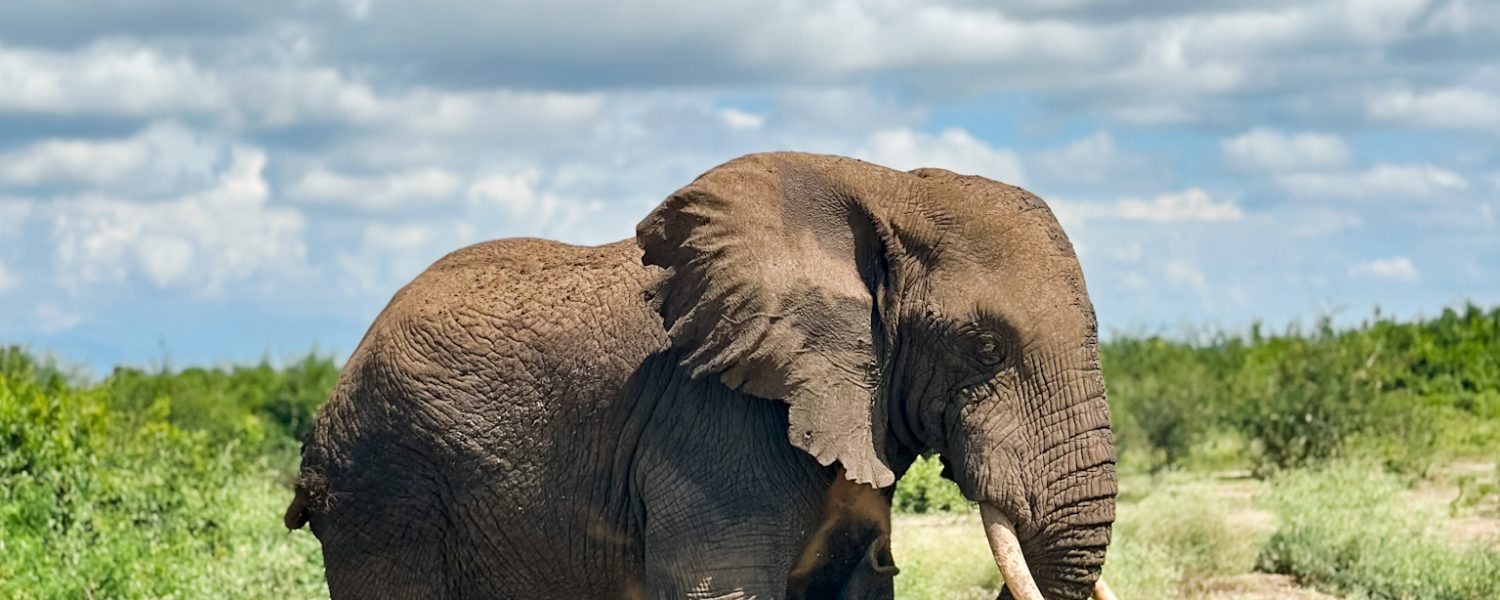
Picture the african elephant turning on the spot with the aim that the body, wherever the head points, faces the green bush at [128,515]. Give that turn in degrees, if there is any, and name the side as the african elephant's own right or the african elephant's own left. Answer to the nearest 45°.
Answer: approximately 135° to the african elephant's own left

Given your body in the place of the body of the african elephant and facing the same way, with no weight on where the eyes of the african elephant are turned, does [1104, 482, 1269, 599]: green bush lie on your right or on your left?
on your left

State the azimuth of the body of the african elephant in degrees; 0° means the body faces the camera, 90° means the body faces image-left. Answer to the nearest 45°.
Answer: approximately 270°
